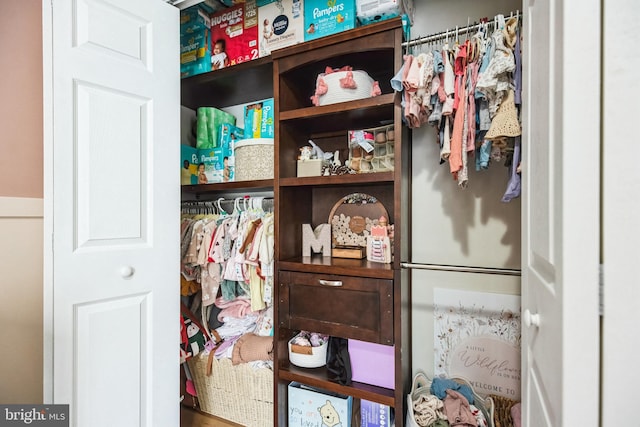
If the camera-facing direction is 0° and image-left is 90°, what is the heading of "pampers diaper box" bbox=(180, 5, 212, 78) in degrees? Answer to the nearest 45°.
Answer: approximately 45°

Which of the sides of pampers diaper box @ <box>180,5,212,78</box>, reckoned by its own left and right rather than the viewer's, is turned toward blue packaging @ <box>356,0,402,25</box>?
left

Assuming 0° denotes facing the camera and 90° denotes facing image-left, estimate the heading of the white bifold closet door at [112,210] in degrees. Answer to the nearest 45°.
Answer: approximately 315°
